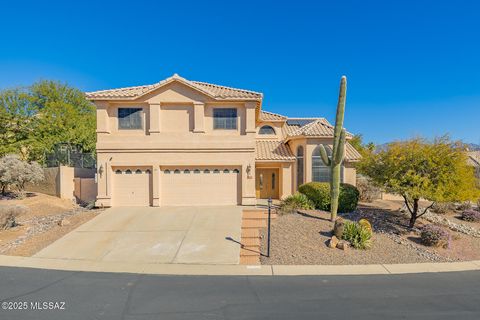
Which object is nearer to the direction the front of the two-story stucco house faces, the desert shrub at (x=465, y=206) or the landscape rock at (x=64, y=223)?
the landscape rock

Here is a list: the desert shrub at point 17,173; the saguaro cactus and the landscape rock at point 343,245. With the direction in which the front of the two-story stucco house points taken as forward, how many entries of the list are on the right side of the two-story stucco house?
1

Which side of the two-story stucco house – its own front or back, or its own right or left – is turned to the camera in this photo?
front

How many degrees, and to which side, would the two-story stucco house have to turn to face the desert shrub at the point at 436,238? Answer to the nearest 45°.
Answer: approximately 45° to its left

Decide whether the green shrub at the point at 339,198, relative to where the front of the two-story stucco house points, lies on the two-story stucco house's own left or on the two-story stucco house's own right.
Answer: on the two-story stucco house's own left

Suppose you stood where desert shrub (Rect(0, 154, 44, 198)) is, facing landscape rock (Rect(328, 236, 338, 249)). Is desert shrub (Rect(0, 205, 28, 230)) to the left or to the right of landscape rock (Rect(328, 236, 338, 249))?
right

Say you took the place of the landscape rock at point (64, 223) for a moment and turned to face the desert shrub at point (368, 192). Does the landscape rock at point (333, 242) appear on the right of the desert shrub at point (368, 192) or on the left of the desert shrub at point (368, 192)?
right

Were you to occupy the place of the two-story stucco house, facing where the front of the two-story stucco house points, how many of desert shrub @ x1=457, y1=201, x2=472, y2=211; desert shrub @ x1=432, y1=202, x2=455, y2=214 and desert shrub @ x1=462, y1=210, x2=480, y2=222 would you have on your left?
3

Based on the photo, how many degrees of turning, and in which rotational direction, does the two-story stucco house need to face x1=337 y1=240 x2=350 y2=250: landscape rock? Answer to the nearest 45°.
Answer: approximately 45° to its left

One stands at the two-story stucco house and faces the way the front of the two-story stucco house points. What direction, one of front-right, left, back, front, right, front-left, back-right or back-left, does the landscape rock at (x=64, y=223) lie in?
front-right

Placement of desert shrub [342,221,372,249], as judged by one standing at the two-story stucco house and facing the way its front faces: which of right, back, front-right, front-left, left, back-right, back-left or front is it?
front-left

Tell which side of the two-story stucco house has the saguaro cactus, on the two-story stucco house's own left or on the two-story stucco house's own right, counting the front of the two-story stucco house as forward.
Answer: on the two-story stucco house's own left
